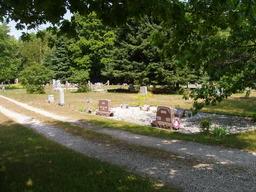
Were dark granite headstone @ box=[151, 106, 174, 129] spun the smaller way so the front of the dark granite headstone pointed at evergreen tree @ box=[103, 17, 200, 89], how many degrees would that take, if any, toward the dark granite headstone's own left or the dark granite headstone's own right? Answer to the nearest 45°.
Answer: approximately 135° to the dark granite headstone's own right

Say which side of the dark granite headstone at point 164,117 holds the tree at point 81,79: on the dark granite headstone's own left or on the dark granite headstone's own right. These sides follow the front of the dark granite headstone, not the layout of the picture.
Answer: on the dark granite headstone's own right

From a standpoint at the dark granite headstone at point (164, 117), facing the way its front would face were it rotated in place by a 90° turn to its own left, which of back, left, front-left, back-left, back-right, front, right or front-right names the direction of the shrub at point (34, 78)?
back

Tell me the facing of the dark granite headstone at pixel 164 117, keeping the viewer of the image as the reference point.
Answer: facing the viewer and to the left of the viewer

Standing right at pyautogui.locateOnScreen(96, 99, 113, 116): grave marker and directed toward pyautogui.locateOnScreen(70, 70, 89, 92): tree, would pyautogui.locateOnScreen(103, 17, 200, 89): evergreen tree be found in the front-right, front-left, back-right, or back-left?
front-right

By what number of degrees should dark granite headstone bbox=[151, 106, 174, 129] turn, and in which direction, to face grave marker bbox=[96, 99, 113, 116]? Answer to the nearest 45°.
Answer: approximately 90° to its right

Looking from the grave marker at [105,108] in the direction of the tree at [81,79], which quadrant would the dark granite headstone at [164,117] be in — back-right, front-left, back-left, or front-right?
back-right

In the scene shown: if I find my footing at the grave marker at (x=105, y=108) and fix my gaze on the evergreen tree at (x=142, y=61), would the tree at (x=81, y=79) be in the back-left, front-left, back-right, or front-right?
front-left
